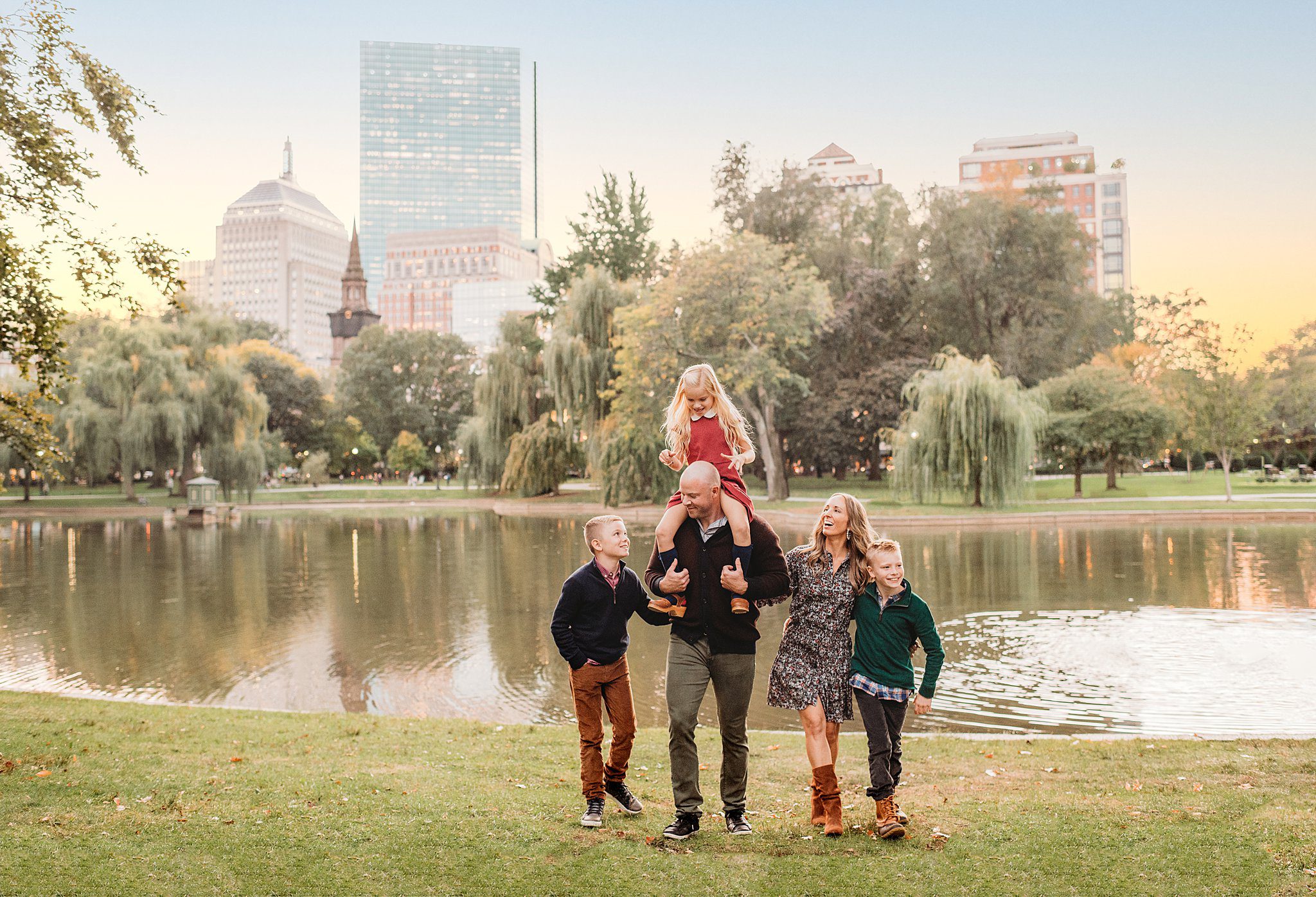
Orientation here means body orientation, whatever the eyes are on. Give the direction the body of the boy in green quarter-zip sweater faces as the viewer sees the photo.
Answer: toward the camera

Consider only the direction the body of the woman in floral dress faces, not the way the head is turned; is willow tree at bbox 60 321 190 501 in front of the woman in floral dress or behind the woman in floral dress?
behind

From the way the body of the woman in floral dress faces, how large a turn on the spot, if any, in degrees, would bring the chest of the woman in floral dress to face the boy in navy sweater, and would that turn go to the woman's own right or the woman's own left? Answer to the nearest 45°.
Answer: approximately 90° to the woman's own right

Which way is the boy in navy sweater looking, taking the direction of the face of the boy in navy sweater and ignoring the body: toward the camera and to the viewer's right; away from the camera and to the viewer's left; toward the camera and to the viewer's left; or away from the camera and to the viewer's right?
toward the camera and to the viewer's right

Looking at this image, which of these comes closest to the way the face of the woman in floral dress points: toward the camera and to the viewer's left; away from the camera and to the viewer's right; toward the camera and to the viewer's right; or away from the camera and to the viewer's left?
toward the camera and to the viewer's left

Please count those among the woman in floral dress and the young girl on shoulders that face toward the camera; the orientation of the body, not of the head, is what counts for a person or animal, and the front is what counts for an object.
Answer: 2

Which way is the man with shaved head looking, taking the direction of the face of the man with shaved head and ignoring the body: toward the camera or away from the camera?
toward the camera

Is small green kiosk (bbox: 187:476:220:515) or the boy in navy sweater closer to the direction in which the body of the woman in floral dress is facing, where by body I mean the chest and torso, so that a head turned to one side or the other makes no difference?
the boy in navy sweater

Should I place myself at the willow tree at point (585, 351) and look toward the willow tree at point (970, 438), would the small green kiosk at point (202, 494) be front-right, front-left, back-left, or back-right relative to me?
back-right

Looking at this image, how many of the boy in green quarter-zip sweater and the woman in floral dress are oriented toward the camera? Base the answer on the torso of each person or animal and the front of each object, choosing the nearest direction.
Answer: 2

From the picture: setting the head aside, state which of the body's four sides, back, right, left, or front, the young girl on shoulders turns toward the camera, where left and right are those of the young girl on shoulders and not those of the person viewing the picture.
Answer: front

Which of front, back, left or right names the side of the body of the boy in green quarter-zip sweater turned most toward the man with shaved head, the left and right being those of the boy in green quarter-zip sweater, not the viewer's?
right

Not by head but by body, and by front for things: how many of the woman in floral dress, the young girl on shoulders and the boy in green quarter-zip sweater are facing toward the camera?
3

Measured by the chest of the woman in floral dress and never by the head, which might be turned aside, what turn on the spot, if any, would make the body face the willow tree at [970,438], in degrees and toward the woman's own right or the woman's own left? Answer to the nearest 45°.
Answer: approximately 180°

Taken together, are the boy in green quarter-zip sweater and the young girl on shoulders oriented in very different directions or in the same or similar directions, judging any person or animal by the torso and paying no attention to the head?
same or similar directions

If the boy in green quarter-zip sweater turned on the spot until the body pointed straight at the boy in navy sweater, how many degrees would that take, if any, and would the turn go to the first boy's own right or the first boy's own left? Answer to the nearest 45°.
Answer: approximately 90° to the first boy's own right
